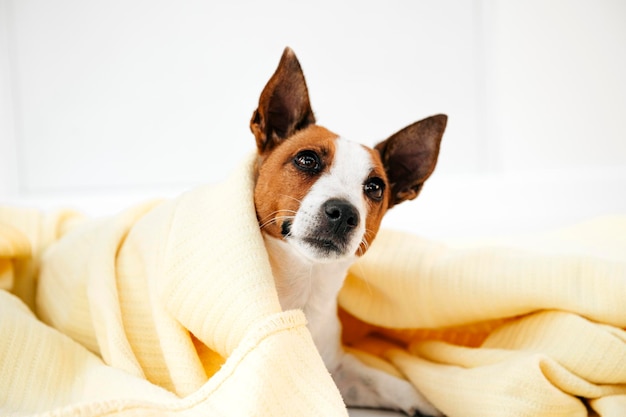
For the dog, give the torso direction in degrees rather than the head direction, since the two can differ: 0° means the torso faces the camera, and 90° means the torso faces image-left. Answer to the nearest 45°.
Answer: approximately 315°
